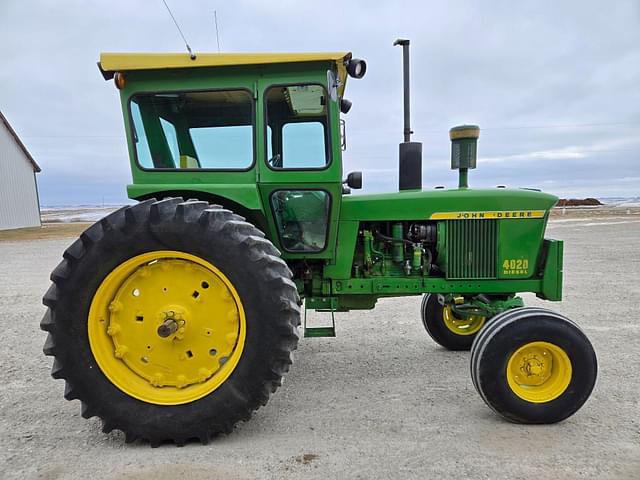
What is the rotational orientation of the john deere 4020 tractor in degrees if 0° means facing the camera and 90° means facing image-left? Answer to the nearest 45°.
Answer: approximately 270°

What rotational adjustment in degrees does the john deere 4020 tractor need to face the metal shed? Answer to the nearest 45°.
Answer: approximately 135° to its left
